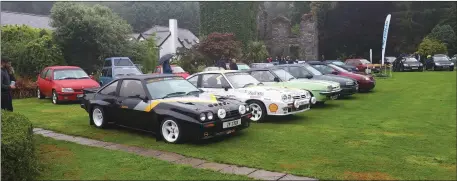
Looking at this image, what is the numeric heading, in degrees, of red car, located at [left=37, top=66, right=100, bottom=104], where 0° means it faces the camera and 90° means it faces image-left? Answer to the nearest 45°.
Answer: approximately 315°

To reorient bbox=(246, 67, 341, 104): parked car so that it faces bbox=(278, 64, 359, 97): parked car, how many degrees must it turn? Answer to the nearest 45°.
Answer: approximately 135° to its left

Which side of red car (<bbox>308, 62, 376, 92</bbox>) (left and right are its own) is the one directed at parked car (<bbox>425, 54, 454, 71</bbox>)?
left

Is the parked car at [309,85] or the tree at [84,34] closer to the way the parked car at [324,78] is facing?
the parked car

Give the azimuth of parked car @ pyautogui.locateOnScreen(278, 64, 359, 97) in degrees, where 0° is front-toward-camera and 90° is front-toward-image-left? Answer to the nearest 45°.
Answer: approximately 315°

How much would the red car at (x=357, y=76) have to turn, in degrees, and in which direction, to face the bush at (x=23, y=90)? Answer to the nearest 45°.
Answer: approximately 135° to its right

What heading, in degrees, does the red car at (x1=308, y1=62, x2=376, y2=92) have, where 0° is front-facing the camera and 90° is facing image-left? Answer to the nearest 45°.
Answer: approximately 315°

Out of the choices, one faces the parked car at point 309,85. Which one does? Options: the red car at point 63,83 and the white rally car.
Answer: the red car

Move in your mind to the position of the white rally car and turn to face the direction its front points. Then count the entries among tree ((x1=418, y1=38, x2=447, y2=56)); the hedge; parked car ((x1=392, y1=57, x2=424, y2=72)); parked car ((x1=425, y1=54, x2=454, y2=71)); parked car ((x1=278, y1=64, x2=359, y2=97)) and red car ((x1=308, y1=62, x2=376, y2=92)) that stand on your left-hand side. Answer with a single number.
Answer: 5
